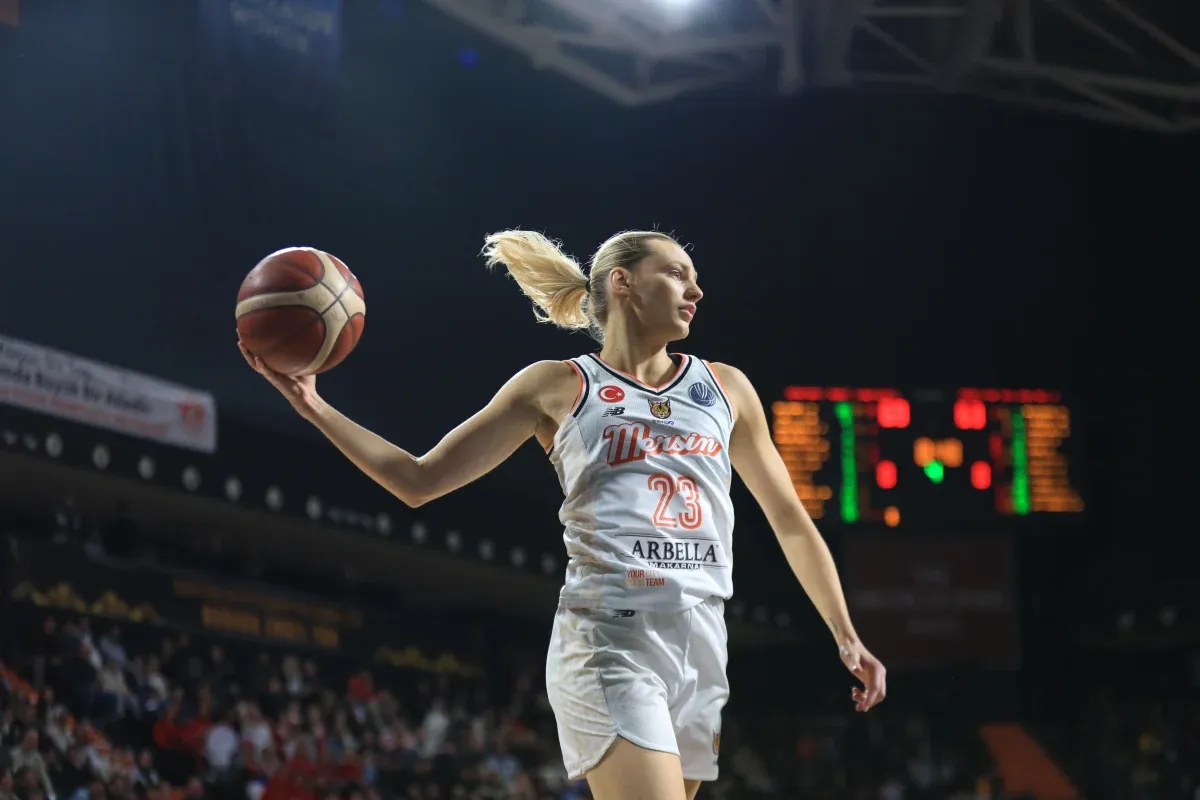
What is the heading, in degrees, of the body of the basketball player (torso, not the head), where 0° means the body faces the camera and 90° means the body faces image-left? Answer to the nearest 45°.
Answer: approximately 315°

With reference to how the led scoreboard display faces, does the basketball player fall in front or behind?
in front

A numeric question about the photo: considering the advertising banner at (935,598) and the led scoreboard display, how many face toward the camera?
2

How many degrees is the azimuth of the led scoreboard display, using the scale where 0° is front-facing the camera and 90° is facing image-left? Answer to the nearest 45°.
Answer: approximately 0°

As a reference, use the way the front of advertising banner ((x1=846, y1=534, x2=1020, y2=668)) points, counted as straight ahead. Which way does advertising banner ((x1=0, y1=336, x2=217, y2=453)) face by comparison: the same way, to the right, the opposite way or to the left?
to the left

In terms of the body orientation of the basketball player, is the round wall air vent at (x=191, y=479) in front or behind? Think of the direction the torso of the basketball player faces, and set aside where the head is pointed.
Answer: behind

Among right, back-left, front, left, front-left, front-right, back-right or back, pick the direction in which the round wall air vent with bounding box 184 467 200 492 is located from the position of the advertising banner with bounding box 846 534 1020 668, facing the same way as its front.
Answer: front-right

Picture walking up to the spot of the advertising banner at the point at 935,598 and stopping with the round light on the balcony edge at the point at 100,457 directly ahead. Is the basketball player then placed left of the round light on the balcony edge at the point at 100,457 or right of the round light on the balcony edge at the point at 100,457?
left

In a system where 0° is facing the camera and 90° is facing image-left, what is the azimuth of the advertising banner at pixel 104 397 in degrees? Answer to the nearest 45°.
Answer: approximately 315°

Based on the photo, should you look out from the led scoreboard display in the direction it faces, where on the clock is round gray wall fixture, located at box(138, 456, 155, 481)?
The round gray wall fixture is roughly at 2 o'clock from the led scoreboard display.
